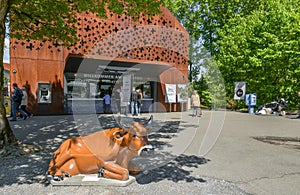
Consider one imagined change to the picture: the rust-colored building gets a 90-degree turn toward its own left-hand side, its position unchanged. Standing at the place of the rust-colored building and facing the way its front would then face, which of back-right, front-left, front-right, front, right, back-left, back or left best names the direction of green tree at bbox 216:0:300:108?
front

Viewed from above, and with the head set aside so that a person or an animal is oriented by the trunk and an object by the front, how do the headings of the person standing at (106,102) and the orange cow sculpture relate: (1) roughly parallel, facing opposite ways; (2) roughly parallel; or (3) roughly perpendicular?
roughly perpendicular

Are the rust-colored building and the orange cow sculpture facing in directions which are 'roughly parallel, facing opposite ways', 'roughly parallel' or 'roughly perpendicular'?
roughly perpendicular

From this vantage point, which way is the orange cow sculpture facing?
to the viewer's right

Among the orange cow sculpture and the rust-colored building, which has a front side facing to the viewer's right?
the orange cow sculpture

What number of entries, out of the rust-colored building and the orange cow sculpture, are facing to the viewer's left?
0

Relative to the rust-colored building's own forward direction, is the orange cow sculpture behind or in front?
in front

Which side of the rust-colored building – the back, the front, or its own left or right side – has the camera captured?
front

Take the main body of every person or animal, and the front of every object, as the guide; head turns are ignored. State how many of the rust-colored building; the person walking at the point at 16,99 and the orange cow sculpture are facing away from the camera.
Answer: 0

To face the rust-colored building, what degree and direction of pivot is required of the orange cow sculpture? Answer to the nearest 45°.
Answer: approximately 90° to its left

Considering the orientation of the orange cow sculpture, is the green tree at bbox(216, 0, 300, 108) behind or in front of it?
in front
